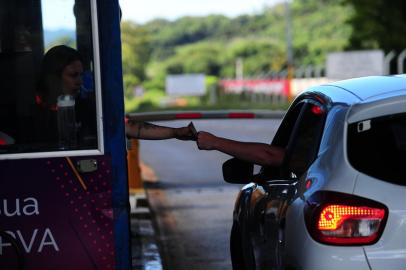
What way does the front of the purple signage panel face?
toward the camera

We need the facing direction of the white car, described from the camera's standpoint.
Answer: facing away from the viewer and to the left of the viewer

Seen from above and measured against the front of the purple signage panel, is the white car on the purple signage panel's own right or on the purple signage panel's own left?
on the purple signage panel's own left

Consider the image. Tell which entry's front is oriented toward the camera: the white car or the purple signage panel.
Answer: the purple signage panel

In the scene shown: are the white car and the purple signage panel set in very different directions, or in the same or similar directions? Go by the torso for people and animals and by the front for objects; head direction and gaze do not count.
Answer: very different directions

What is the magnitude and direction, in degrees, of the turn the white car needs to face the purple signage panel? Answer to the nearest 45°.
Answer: approximately 45° to its left

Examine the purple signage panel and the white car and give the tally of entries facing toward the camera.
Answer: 1
